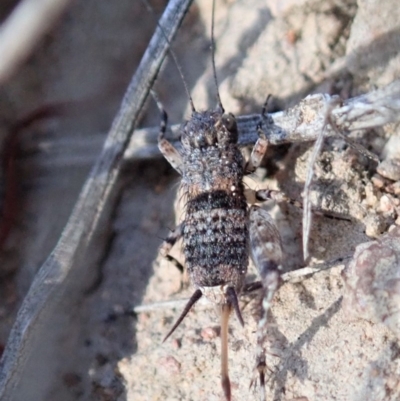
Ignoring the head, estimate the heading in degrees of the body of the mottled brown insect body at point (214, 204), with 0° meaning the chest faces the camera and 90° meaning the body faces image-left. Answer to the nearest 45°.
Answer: approximately 180°
